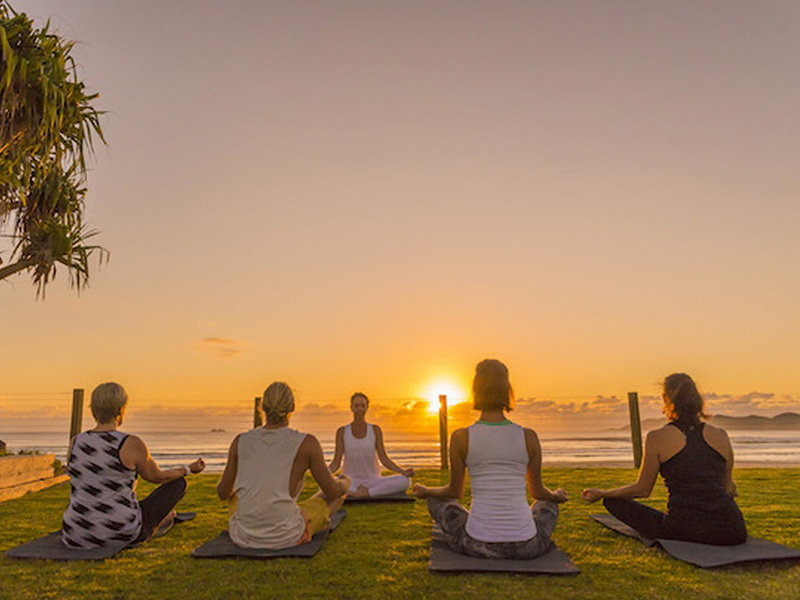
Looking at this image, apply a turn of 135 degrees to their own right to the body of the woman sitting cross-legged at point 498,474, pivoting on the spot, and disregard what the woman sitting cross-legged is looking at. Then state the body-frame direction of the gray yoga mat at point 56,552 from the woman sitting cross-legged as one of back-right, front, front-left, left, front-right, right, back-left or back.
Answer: back-right

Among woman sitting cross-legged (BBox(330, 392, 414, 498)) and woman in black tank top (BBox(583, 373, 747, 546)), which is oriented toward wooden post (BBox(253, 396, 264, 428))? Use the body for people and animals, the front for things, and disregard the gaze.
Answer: the woman in black tank top

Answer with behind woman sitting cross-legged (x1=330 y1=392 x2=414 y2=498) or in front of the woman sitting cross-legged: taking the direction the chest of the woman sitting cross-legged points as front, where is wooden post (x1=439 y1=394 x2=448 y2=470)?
behind

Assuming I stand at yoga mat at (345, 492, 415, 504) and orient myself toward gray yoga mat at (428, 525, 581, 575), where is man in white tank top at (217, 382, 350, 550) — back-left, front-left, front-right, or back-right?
front-right

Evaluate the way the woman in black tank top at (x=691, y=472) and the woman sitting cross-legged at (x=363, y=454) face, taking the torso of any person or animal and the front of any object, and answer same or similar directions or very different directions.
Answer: very different directions

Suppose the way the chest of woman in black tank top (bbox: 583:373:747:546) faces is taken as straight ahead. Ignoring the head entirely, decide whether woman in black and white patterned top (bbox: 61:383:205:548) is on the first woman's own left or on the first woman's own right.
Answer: on the first woman's own left

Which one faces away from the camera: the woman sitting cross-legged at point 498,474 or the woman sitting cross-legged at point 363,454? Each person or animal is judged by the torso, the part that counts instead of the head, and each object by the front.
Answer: the woman sitting cross-legged at point 498,474

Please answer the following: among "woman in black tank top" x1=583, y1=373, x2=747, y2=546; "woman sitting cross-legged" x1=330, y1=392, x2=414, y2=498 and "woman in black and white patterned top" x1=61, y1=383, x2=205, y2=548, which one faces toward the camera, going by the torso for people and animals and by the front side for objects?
the woman sitting cross-legged

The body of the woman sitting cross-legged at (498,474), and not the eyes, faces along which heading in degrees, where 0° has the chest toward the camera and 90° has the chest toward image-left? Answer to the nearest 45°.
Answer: approximately 180°

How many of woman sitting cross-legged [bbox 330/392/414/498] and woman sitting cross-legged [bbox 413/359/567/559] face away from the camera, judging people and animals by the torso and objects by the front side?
1

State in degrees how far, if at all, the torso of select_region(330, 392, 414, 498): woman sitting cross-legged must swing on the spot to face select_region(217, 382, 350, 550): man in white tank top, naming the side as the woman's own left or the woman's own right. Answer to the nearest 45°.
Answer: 0° — they already face them

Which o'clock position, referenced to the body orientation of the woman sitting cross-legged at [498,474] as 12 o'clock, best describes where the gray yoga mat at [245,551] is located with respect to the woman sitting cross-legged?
The gray yoga mat is roughly at 9 o'clock from the woman sitting cross-legged.

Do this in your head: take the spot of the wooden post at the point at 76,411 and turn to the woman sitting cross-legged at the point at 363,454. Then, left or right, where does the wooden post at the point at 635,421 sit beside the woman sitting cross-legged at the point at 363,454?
left

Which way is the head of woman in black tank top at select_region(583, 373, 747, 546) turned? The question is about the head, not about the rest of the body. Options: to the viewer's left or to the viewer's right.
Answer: to the viewer's left

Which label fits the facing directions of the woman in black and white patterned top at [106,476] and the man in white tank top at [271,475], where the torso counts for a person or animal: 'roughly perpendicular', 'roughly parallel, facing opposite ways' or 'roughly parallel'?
roughly parallel

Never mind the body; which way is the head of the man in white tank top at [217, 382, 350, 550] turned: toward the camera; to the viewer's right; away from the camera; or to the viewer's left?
away from the camera

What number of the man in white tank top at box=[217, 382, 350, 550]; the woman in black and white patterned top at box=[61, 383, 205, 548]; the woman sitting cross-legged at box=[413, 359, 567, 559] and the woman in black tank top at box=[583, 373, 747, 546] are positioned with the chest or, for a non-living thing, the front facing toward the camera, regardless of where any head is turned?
0

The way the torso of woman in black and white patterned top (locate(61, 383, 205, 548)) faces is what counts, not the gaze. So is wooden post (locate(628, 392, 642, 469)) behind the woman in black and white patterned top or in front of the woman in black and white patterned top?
in front
